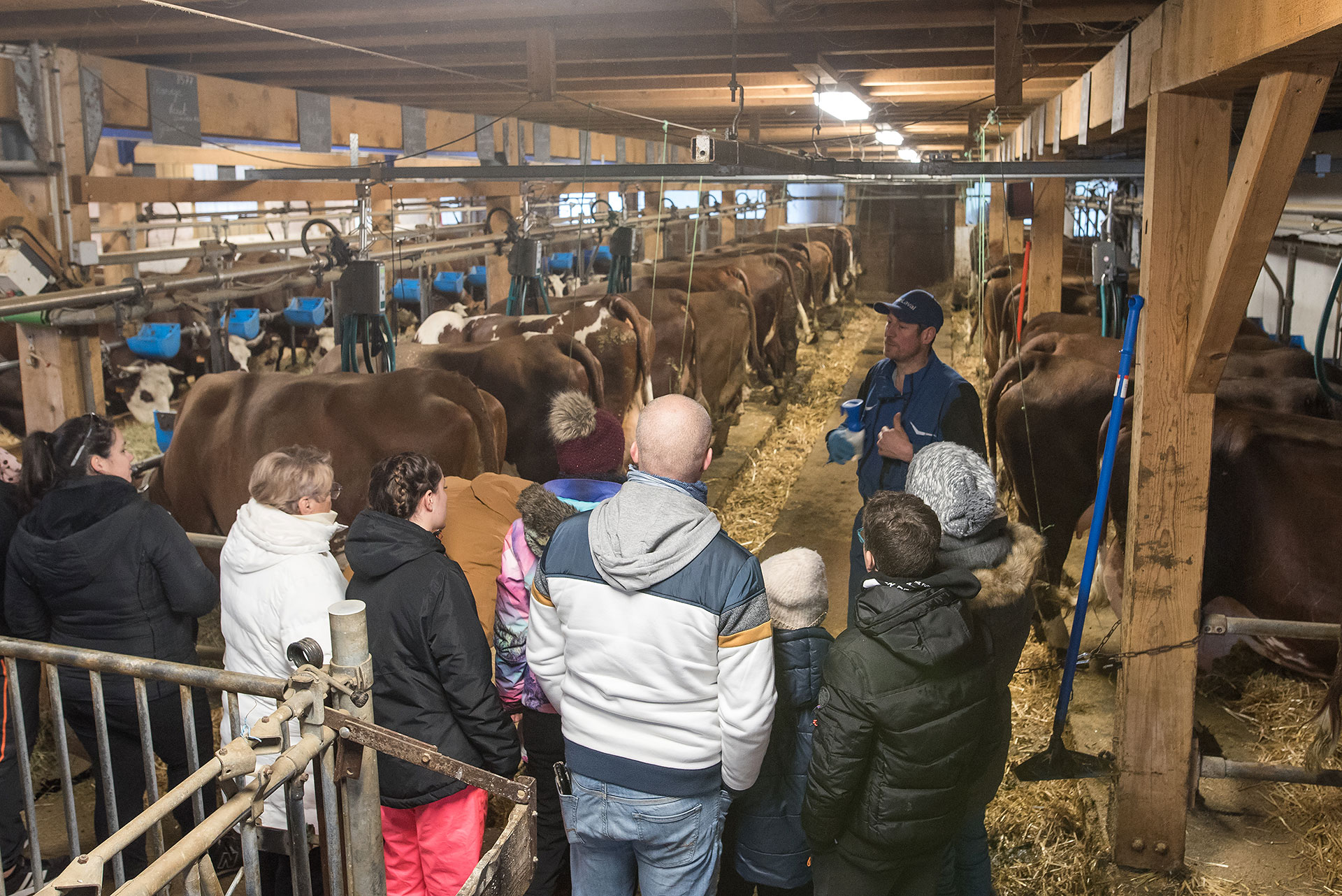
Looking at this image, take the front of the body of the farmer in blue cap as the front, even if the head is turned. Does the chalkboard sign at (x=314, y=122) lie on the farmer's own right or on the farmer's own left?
on the farmer's own right

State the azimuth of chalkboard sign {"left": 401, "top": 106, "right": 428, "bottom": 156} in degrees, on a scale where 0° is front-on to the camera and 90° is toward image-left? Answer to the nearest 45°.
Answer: approximately 315°

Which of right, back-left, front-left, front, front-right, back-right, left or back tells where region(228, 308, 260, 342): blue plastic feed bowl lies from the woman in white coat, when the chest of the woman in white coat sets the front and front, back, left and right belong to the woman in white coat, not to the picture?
front-left

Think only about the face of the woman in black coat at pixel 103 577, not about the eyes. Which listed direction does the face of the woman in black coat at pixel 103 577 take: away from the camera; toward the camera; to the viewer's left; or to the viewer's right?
to the viewer's right

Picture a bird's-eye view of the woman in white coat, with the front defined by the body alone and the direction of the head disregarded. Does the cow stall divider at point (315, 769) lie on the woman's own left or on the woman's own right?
on the woman's own right

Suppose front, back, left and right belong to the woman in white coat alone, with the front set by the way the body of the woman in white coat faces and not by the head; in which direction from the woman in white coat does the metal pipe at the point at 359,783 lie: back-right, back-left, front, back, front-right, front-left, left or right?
back-right

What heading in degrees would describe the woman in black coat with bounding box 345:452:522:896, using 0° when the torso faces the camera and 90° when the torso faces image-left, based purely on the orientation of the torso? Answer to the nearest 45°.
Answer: approximately 225°

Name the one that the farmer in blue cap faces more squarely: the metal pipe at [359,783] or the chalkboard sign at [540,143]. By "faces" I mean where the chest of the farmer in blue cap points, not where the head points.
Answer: the metal pipe

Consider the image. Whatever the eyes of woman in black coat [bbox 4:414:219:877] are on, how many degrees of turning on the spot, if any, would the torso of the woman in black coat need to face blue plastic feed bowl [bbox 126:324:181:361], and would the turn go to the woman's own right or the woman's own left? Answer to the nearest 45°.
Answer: approximately 45° to the woman's own left

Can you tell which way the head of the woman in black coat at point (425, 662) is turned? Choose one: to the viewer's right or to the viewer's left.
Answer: to the viewer's right
